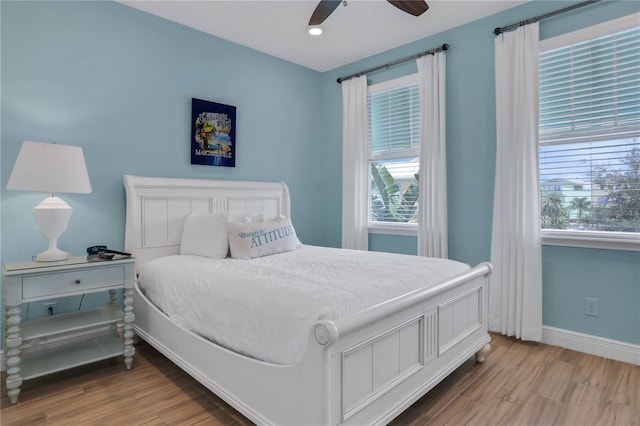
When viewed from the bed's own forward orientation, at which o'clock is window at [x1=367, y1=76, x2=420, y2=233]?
The window is roughly at 8 o'clock from the bed.

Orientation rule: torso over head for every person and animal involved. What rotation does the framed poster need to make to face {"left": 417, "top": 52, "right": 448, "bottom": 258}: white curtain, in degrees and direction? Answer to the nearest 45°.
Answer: approximately 45° to its left

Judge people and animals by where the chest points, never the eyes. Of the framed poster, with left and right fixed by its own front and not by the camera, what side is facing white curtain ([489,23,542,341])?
front

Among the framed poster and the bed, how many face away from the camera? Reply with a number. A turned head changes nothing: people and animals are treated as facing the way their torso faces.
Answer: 0

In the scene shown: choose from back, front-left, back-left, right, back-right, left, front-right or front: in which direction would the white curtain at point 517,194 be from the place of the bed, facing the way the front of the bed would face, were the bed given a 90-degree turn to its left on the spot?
front

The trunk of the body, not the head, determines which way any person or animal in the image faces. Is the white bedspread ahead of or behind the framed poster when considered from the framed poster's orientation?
ahead

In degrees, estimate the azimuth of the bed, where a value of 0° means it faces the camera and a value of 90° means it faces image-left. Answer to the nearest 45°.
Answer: approximately 315°

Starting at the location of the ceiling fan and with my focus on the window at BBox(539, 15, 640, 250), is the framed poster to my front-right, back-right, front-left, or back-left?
back-left

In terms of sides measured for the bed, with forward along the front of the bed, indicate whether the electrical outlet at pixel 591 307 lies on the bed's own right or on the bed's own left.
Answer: on the bed's own left

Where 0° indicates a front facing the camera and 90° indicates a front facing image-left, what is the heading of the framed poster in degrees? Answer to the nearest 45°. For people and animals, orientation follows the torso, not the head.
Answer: approximately 315°
